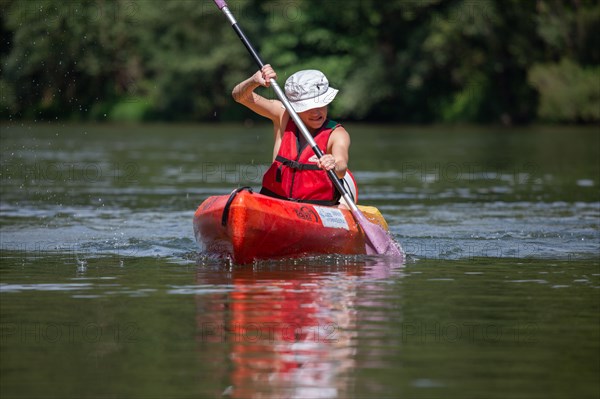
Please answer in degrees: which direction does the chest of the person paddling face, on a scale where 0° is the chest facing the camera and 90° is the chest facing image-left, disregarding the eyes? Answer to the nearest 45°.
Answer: approximately 0°

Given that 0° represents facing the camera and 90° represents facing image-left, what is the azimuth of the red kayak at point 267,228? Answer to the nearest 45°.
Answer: approximately 45°
